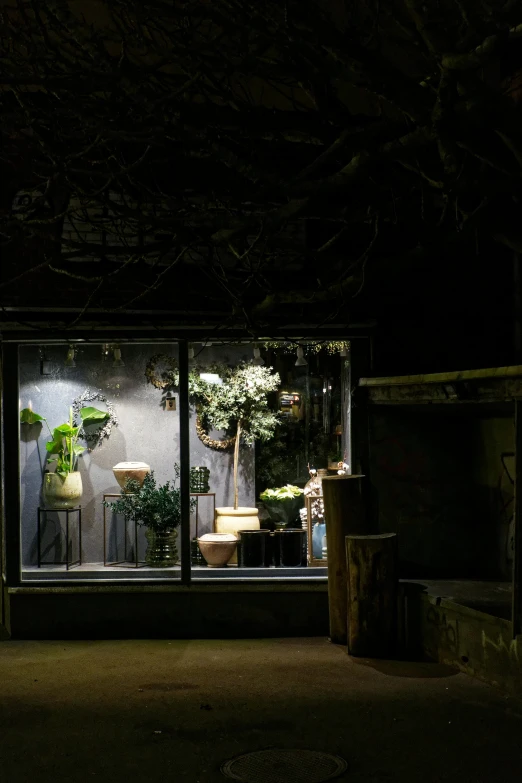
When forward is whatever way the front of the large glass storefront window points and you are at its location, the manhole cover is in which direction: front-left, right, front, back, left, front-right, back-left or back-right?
front

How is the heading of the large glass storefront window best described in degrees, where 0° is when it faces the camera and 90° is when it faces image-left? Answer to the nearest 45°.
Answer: approximately 0°

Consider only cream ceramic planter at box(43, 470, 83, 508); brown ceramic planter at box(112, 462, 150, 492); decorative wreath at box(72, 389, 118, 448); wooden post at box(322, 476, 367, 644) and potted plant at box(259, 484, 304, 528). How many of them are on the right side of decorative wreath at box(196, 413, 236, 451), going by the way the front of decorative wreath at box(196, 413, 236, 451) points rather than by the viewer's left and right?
3

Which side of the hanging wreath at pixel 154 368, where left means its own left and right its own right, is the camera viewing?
front

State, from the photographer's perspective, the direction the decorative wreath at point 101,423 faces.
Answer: facing the viewer

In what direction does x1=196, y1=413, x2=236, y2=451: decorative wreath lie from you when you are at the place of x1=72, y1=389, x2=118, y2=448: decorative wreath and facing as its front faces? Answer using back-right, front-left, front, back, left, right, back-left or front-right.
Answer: left
